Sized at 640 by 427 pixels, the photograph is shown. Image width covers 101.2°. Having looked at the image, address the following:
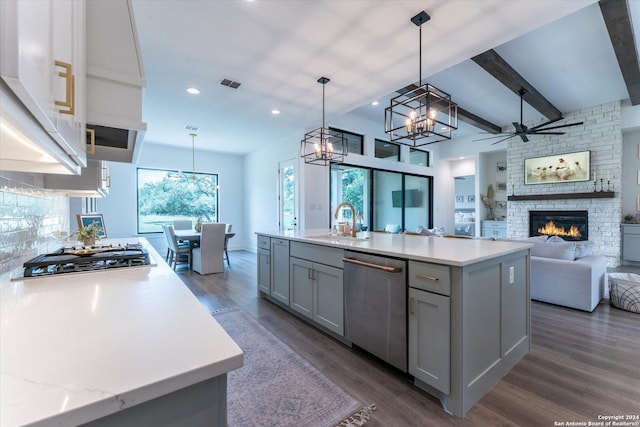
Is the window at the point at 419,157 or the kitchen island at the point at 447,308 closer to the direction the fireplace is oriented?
the kitchen island

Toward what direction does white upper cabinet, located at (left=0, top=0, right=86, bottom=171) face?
to the viewer's right

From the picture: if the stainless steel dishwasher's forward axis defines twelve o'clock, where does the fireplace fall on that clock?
The fireplace is roughly at 6 o'clock from the stainless steel dishwasher.

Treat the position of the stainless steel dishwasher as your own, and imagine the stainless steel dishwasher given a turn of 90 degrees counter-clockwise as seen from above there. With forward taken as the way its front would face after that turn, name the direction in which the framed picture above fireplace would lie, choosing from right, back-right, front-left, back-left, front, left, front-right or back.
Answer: left

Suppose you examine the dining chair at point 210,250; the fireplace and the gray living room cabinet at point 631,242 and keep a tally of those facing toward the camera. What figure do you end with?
2

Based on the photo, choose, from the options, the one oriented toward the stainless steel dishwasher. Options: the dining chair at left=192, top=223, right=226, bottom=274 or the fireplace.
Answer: the fireplace

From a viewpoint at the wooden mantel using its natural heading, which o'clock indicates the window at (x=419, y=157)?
The window is roughly at 3 o'clock from the wooden mantel.

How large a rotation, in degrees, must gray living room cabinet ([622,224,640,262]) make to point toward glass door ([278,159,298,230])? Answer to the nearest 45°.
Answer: approximately 45° to its right
